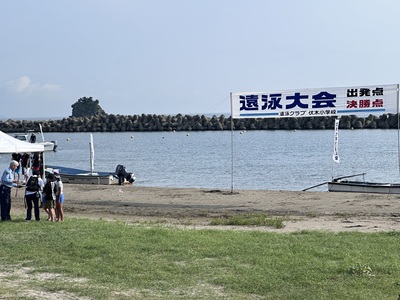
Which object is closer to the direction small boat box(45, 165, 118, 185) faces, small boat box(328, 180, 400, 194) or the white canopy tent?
the white canopy tent

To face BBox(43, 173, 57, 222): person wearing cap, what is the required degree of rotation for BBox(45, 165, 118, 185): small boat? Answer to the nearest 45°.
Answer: approximately 90° to its left

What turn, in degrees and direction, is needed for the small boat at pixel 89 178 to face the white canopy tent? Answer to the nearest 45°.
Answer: approximately 90° to its left

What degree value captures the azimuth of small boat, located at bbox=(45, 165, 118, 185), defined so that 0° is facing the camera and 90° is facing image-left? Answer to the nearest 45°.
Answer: approximately 90°

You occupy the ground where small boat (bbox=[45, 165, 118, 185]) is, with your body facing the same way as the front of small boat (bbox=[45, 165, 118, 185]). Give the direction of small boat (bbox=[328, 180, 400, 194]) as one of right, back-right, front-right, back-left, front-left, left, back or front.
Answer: back-left

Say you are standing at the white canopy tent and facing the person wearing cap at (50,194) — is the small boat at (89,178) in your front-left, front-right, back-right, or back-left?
back-left
